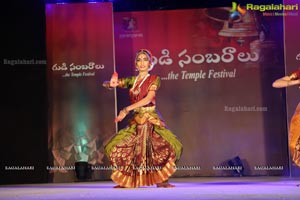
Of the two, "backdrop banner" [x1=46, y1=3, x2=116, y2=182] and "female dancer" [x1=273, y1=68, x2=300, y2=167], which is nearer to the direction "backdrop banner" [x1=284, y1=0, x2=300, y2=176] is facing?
the female dancer

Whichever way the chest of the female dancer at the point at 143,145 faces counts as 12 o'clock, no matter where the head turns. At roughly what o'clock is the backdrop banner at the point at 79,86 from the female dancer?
The backdrop banner is roughly at 5 o'clock from the female dancer.

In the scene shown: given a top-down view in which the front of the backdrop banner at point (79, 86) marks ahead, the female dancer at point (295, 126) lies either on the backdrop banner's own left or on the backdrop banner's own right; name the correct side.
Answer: on the backdrop banner's own left

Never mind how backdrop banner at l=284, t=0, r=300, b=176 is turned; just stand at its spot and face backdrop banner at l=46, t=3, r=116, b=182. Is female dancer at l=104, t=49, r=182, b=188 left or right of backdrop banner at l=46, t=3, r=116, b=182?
left

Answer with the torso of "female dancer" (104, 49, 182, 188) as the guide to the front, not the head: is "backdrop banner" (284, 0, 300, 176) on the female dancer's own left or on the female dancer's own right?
on the female dancer's own left

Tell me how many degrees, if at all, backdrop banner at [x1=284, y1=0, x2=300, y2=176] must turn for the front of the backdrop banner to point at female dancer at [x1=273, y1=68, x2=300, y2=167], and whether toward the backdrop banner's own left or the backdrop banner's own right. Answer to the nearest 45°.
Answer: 0° — it already faces them

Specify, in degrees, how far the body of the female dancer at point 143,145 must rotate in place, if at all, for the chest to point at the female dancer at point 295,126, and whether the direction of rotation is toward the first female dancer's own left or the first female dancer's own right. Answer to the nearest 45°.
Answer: approximately 90° to the first female dancer's own left

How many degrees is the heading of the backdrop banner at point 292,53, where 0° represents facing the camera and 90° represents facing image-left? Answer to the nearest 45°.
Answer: approximately 0°

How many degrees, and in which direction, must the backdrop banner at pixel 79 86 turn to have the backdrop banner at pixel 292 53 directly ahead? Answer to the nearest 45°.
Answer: approximately 90° to its left
